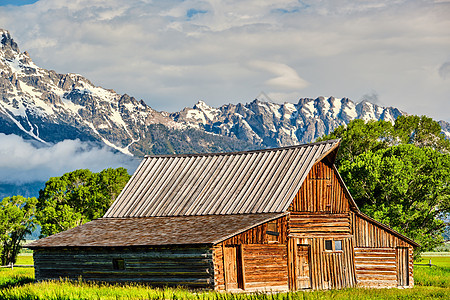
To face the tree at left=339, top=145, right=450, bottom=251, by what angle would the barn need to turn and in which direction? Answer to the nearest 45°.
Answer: approximately 90° to its left

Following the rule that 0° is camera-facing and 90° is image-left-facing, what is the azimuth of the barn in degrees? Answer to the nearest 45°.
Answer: approximately 315°
